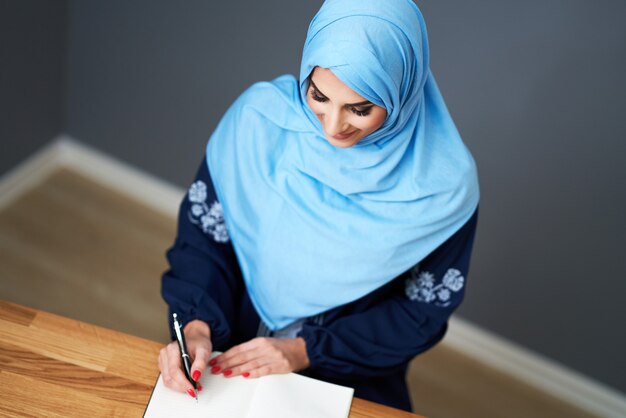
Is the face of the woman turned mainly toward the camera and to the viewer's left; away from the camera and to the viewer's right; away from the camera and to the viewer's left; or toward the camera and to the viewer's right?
toward the camera and to the viewer's left

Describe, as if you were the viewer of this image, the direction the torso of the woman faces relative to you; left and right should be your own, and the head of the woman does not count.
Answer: facing the viewer and to the left of the viewer

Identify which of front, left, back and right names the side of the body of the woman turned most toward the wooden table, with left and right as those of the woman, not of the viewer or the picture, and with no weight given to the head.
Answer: front
